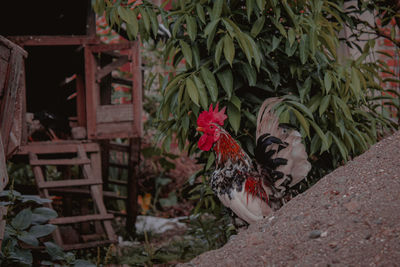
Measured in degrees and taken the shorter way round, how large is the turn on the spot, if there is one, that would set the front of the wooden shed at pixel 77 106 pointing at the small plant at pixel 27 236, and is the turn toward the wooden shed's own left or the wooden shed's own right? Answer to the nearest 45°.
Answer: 0° — it already faces it

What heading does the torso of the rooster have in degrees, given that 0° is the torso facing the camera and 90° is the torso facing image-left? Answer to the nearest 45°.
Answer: approximately 90°

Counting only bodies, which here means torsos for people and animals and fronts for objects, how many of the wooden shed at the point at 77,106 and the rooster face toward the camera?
1

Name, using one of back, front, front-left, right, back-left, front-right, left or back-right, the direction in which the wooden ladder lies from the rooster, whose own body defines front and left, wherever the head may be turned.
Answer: front-right

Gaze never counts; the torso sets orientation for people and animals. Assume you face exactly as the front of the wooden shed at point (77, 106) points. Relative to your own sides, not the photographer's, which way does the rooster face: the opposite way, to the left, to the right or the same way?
to the right
